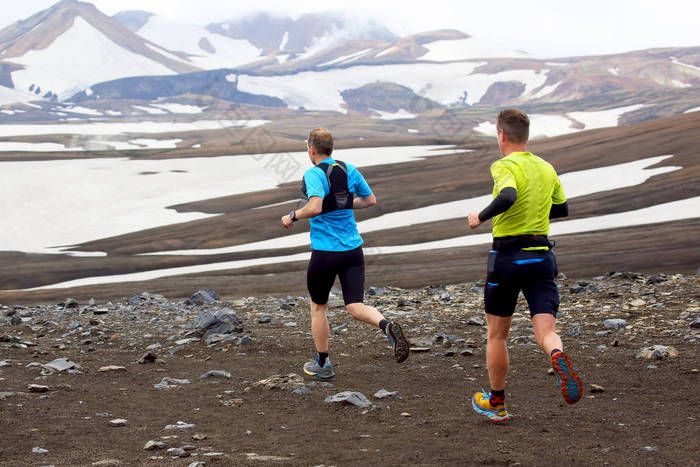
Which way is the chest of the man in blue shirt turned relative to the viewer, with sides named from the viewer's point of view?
facing away from the viewer and to the left of the viewer

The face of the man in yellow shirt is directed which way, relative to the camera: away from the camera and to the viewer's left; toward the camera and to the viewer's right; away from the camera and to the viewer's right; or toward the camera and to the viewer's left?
away from the camera and to the viewer's left

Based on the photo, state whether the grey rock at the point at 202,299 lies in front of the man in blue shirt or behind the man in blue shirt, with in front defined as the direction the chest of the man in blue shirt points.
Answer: in front

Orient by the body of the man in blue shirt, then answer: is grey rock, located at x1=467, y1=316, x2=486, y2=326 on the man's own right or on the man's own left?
on the man's own right

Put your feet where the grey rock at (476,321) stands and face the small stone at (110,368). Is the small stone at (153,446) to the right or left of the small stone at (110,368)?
left

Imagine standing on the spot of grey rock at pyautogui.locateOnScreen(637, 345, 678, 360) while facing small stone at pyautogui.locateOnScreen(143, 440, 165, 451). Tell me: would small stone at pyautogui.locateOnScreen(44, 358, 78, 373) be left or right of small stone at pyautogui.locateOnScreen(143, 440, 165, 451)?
right

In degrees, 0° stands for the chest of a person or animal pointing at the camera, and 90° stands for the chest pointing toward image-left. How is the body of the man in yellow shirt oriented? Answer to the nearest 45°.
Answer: approximately 135°

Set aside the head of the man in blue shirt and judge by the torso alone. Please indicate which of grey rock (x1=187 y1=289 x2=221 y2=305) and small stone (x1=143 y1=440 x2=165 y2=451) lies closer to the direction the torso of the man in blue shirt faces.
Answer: the grey rock

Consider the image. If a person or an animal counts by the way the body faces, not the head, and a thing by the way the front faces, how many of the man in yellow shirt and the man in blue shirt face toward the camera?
0

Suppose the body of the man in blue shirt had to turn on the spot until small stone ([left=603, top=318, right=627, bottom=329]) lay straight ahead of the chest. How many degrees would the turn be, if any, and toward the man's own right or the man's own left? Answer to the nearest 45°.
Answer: approximately 90° to the man's own right

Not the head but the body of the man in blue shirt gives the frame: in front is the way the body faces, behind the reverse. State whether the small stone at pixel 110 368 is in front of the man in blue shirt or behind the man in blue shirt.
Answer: in front
